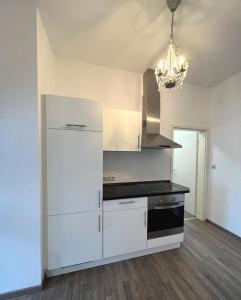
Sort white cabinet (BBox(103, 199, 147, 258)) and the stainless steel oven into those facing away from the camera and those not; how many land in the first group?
0

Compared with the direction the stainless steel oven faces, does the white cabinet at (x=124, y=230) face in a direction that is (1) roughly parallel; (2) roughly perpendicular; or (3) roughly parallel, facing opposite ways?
roughly parallel

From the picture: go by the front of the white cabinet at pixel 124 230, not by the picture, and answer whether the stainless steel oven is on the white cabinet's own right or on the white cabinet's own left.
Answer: on the white cabinet's own left

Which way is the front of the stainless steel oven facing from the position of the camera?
facing the viewer and to the right of the viewer

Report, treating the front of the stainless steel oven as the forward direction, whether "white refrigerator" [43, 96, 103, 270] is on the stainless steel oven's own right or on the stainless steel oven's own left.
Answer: on the stainless steel oven's own right

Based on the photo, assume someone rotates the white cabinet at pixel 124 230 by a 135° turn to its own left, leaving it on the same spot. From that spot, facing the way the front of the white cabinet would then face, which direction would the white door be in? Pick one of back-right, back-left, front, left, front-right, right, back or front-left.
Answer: front-right
